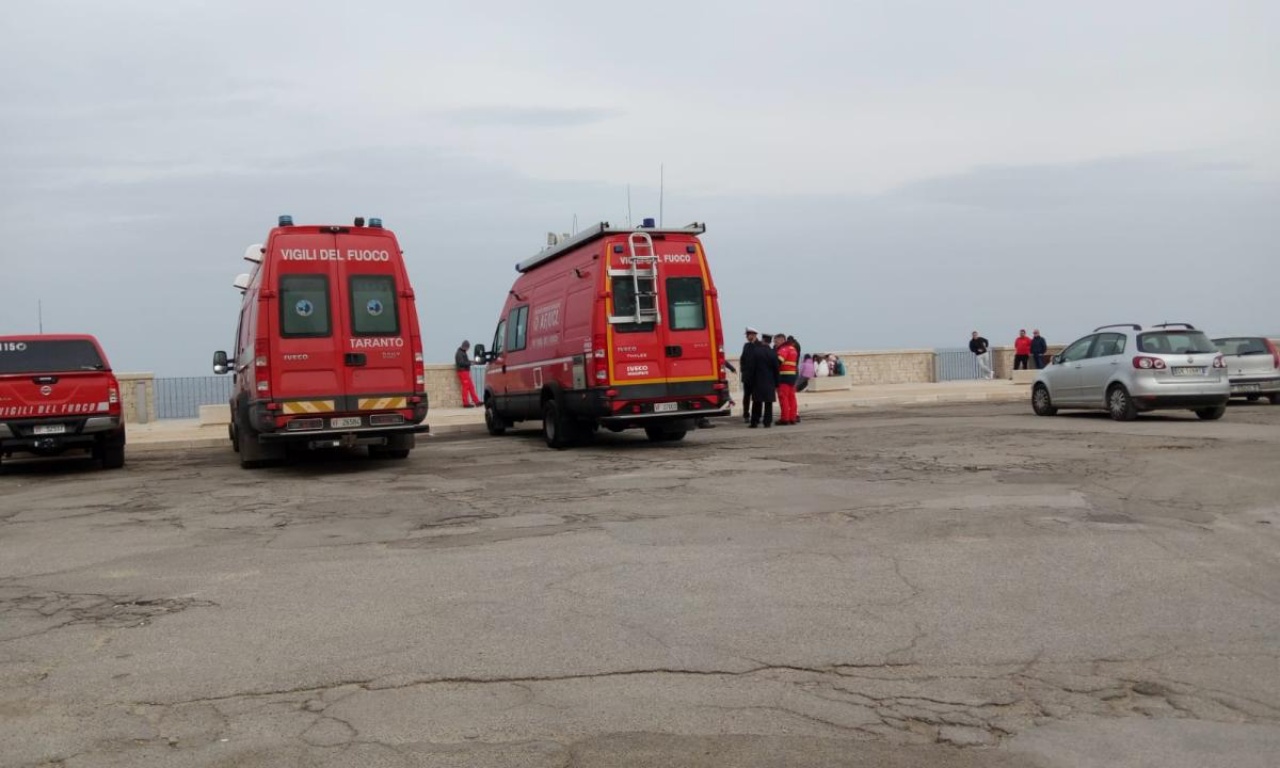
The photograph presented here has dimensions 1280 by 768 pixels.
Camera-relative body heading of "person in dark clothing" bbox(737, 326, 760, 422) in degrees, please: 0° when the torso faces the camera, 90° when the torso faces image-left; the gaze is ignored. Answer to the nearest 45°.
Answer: approximately 270°

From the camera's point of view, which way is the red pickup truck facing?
away from the camera

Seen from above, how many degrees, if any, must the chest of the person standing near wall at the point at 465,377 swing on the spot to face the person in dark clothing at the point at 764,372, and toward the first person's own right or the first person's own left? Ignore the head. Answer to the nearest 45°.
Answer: approximately 45° to the first person's own right

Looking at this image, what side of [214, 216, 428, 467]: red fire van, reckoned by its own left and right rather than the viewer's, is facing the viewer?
back

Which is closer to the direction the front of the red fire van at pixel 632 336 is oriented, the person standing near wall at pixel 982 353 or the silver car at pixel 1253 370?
the person standing near wall

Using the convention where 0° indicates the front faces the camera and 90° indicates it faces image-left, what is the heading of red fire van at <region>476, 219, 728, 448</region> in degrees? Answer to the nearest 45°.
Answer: approximately 135°

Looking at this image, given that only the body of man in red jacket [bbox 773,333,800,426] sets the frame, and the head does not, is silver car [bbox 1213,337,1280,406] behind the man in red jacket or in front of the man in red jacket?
behind

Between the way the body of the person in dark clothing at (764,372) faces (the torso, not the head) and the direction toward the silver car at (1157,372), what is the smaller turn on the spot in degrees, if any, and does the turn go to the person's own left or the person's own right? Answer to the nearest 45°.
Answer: approximately 90° to the person's own right

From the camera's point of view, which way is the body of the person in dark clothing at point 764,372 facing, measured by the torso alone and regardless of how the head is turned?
away from the camera

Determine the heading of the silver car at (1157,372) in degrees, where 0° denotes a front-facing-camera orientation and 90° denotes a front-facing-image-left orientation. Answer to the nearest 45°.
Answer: approximately 135°
